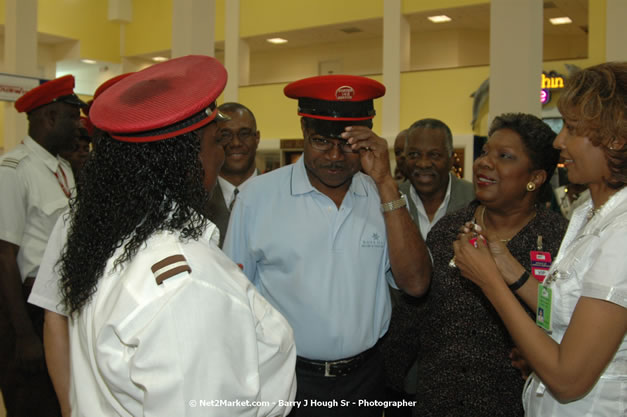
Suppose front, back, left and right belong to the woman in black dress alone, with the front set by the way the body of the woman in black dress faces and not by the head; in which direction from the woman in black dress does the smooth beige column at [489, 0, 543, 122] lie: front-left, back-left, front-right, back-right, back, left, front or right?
back-right

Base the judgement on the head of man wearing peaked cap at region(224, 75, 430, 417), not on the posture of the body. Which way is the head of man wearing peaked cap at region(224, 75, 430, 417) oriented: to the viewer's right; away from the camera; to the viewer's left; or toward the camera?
toward the camera

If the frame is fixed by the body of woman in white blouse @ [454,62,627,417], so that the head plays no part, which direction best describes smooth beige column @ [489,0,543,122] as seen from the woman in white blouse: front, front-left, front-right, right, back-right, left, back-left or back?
right

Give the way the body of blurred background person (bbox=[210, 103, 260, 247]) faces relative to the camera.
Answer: toward the camera

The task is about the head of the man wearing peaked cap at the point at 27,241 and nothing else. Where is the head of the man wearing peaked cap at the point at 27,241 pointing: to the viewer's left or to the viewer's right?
to the viewer's right

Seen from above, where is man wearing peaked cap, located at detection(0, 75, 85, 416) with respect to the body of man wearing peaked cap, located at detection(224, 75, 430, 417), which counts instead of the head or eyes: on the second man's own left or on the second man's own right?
on the second man's own right

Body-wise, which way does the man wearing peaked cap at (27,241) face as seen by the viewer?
to the viewer's right

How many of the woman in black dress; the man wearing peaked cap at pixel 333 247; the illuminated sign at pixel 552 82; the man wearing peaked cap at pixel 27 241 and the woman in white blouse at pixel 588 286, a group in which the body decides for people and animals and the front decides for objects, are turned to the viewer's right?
1

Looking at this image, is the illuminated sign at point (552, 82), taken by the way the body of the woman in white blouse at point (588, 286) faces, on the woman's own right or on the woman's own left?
on the woman's own right

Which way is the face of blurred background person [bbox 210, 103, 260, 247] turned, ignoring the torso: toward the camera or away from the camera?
toward the camera

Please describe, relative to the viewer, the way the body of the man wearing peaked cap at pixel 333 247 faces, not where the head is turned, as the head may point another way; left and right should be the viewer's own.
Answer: facing the viewer

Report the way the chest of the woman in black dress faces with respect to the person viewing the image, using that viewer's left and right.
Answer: facing the viewer and to the left of the viewer

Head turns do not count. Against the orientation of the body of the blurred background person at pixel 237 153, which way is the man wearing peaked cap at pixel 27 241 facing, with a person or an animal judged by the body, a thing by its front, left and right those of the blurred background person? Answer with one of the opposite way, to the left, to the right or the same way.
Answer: to the left

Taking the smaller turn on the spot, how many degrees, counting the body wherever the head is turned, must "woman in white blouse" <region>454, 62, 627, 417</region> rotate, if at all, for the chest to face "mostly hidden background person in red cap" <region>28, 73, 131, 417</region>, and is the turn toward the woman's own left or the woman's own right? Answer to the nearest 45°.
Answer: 0° — they already face them

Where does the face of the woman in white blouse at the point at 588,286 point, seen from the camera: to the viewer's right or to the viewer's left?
to the viewer's left

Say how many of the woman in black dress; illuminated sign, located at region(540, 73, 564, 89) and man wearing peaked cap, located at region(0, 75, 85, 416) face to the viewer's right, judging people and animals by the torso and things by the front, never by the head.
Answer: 1
